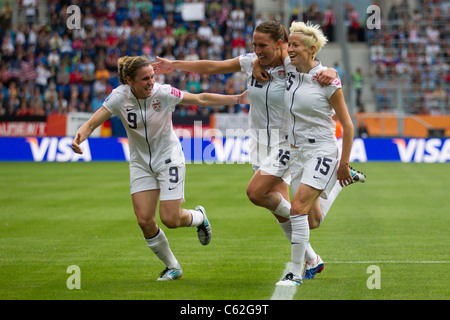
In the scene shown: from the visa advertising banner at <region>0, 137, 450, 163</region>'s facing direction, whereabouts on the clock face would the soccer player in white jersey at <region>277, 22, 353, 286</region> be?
The soccer player in white jersey is roughly at 12 o'clock from the visa advertising banner.

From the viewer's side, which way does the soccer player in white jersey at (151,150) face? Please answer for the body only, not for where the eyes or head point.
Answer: toward the camera

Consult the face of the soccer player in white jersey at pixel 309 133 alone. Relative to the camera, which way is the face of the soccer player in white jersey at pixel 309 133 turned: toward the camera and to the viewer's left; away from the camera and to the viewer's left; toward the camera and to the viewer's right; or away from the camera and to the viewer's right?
toward the camera and to the viewer's left

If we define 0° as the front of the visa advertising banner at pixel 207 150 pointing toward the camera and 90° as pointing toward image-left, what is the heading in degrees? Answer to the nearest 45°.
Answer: approximately 0°

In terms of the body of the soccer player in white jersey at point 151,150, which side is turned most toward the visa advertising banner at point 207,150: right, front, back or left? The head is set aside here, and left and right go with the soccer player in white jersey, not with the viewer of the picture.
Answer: back

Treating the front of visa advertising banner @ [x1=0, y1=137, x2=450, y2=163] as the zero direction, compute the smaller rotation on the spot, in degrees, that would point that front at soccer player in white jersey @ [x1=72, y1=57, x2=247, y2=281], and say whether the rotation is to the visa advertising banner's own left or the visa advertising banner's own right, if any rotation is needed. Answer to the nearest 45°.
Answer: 0° — it already faces them

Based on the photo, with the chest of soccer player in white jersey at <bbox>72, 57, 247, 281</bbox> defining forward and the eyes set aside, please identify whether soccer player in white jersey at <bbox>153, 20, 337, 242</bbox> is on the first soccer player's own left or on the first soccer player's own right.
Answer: on the first soccer player's own left

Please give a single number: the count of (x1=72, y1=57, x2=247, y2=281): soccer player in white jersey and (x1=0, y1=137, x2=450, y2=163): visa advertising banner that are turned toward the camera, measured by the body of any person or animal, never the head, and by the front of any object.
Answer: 2

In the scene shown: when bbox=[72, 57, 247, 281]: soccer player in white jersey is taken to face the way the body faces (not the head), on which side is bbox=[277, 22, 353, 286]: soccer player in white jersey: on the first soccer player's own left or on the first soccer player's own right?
on the first soccer player's own left

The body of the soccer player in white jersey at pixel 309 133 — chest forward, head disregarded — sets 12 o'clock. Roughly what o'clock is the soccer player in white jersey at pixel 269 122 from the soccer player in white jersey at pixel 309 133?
the soccer player in white jersey at pixel 269 122 is roughly at 3 o'clock from the soccer player in white jersey at pixel 309 133.

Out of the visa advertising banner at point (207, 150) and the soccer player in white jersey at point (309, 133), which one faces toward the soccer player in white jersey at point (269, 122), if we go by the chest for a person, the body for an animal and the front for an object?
the visa advertising banner

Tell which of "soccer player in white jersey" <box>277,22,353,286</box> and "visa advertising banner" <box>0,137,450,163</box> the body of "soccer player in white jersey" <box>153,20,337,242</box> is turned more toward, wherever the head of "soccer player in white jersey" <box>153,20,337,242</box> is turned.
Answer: the soccer player in white jersey

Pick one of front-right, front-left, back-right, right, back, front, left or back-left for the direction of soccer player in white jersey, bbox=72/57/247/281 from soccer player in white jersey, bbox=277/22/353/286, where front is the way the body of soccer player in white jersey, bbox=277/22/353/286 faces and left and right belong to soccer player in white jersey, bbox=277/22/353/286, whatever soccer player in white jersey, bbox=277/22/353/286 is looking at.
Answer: front-right
